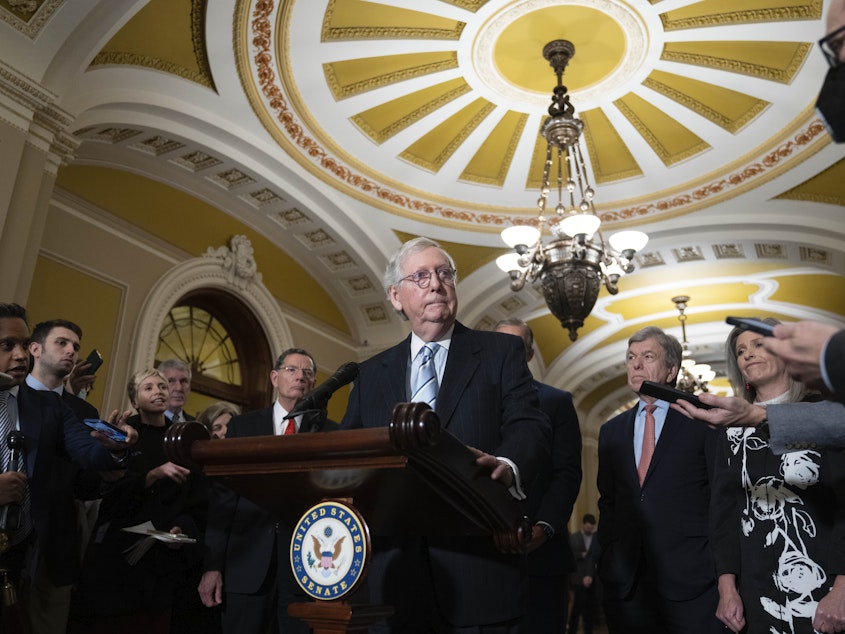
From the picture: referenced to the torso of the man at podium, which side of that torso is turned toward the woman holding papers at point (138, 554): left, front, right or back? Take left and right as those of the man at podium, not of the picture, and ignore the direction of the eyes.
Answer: right

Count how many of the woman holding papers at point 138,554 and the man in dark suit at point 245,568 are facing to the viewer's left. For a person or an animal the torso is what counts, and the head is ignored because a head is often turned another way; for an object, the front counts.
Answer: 0

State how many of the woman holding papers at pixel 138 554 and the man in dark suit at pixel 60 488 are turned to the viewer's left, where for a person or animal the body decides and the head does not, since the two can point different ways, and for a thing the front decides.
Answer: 0

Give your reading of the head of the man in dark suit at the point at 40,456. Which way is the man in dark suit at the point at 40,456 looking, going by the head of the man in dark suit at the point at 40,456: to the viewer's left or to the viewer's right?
to the viewer's right

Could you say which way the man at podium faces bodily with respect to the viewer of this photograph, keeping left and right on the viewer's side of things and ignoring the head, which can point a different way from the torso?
facing the viewer and to the left of the viewer

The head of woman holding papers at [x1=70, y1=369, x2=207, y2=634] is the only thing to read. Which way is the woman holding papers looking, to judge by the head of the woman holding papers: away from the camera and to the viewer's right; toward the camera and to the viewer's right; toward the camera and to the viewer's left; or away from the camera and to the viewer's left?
toward the camera and to the viewer's right

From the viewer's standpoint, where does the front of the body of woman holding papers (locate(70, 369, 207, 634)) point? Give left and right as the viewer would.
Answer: facing the viewer and to the right of the viewer

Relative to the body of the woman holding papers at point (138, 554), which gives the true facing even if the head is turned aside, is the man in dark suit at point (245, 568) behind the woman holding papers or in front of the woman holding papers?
in front

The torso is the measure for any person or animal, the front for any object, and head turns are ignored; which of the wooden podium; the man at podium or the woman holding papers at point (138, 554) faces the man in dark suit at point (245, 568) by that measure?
the woman holding papers

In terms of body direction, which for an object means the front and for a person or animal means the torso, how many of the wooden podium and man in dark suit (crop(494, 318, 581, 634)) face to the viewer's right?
0

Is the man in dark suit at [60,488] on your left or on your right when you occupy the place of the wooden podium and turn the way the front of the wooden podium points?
on your right
